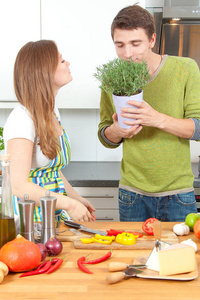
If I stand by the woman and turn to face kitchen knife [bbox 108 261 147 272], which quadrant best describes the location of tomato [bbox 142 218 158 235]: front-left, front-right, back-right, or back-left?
front-left

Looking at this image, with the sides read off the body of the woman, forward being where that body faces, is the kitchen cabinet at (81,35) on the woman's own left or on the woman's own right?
on the woman's own left

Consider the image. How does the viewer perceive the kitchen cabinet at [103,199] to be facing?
facing the viewer

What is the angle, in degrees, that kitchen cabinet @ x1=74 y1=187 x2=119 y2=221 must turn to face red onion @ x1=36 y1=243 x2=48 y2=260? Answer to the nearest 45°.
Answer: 0° — it already faces it

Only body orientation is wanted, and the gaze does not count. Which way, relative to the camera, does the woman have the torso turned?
to the viewer's right

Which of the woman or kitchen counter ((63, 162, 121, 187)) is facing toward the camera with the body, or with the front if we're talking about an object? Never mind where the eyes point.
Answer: the kitchen counter

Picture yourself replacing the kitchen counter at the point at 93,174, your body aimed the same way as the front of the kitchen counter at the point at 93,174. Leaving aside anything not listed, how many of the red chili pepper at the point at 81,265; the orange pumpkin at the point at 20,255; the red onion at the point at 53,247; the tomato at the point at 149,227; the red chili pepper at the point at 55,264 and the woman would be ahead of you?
6

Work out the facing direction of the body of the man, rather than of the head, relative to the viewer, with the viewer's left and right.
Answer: facing the viewer and to the left of the viewer

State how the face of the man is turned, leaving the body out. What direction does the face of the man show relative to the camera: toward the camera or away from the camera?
toward the camera

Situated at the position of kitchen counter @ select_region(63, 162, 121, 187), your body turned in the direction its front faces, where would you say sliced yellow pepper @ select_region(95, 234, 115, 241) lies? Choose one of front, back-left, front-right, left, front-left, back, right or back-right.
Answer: front

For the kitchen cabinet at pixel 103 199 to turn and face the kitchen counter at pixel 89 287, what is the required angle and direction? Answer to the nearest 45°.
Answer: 0° — it already faces it

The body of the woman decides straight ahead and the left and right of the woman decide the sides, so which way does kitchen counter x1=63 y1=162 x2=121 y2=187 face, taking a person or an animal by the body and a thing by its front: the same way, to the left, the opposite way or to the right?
to the right

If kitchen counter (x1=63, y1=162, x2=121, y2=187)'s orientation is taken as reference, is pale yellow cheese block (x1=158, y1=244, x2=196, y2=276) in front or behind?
in front

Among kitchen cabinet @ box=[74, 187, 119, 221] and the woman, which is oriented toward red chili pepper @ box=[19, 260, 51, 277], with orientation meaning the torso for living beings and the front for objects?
the kitchen cabinet

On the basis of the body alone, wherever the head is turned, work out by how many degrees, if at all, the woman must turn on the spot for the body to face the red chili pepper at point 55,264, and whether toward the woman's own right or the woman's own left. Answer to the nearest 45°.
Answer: approximately 90° to the woman's own right

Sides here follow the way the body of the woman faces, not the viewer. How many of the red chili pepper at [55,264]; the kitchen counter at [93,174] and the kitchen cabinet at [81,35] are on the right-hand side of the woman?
1

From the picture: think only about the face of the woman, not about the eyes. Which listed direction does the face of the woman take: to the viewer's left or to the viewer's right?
to the viewer's right
